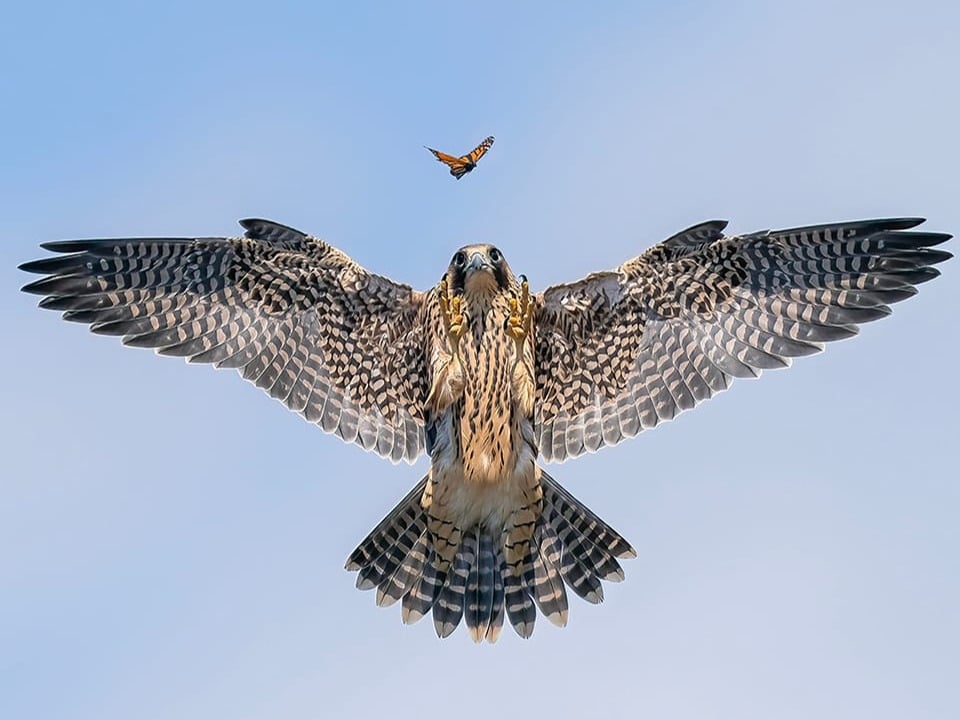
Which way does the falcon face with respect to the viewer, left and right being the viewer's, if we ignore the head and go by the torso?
facing the viewer
